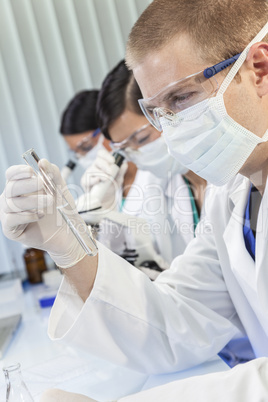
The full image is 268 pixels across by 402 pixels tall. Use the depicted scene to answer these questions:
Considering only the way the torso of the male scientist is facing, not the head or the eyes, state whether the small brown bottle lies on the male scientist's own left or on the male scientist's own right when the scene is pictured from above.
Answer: on the male scientist's own right

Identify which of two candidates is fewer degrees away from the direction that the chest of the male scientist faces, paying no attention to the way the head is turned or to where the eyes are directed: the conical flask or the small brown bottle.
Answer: the conical flask

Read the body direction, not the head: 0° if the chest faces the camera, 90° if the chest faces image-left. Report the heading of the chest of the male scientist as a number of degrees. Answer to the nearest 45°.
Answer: approximately 45°

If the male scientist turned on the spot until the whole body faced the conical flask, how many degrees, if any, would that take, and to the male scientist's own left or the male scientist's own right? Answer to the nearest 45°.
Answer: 0° — they already face it
